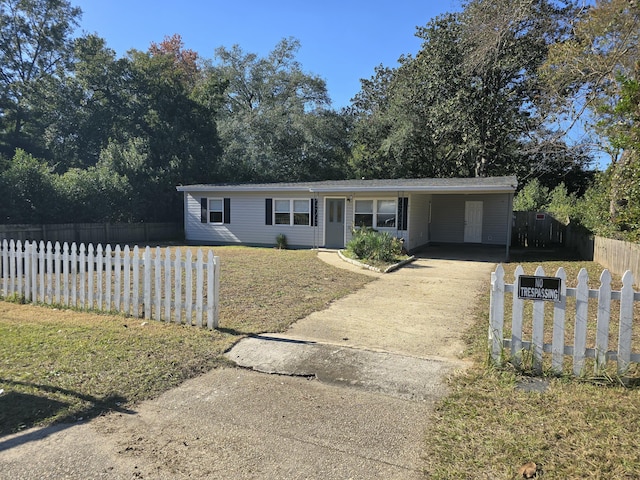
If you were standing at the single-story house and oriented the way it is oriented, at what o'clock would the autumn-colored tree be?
The autumn-colored tree is roughly at 5 o'clock from the single-story house.

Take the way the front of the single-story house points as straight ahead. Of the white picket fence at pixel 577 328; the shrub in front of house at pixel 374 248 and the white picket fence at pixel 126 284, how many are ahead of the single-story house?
3

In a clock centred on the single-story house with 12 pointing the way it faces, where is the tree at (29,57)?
The tree is roughly at 4 o'clock from the single-story house.

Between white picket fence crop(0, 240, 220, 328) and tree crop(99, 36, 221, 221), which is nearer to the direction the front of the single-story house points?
the white picket fence

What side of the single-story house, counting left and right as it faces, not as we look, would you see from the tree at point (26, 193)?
right

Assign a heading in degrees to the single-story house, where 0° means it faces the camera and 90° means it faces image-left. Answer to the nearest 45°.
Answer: approximately 0°

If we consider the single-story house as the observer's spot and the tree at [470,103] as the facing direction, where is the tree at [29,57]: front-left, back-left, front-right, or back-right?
back-left

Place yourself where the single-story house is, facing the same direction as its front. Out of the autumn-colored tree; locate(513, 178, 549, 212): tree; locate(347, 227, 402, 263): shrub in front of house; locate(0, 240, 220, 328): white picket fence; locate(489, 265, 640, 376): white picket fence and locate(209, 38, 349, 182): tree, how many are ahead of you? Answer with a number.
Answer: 3

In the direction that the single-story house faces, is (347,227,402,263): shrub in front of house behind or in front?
in front

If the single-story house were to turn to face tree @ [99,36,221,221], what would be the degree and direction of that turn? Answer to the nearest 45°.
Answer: approximately 135° to its right

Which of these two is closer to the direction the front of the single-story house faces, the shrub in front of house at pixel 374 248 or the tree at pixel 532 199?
the shrub in front of house

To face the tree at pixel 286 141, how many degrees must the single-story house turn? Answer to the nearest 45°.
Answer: approximately 180°

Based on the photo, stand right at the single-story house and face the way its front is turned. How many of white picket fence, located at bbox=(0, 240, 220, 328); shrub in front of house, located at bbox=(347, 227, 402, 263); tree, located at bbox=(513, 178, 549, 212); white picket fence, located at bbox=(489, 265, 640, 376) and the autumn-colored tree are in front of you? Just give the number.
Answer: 3
